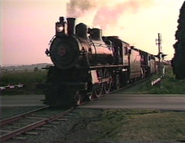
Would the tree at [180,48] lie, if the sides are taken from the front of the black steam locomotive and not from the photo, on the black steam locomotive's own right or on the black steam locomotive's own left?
on the black steam locomotive's own left

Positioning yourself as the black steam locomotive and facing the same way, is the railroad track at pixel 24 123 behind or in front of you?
in front

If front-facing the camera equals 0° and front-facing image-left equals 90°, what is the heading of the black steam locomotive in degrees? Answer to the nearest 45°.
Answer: approximately 45°
